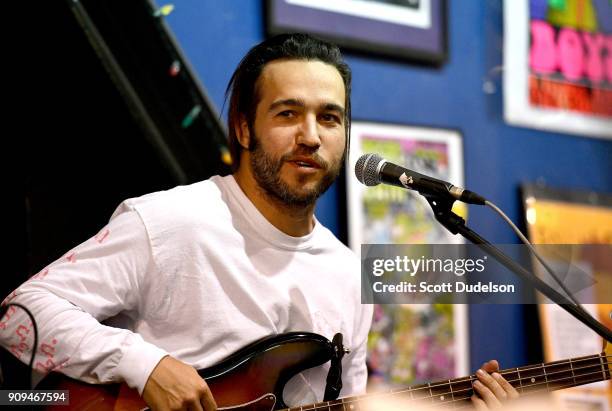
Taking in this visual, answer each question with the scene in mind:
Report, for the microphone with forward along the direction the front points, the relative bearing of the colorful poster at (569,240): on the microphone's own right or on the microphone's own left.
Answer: on the microphone's own right

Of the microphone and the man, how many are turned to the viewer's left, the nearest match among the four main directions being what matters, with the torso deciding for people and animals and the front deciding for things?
1

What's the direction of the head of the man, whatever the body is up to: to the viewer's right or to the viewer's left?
to the viewer's right

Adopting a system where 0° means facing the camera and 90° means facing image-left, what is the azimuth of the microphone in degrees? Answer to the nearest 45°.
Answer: approximately 90°

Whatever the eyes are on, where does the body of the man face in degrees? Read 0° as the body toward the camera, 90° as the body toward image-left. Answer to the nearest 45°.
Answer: approximately 315°

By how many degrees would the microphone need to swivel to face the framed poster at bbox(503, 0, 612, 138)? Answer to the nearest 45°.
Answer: approximately 90° to its right

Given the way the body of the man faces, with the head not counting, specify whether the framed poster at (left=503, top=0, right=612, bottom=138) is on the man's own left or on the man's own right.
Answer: on the man's own left

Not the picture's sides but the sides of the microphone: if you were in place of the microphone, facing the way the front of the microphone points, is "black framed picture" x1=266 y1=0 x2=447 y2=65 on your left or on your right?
on your right

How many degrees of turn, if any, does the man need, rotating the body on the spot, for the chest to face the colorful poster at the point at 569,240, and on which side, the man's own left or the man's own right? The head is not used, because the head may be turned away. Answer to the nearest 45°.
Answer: approximately 90° to the man's own left
